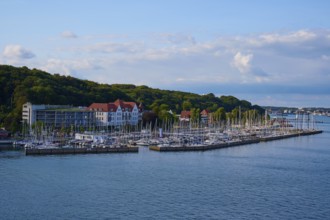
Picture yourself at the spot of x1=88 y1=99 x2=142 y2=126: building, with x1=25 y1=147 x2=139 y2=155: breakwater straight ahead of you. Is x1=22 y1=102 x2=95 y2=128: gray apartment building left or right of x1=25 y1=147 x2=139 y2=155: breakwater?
right

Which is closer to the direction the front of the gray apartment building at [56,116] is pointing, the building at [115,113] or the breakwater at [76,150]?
the breakwater

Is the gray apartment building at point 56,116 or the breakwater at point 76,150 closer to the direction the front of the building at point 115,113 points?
the breakwater

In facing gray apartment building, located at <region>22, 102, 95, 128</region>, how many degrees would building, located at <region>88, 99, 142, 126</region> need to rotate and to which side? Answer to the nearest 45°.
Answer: approximately 45° to its right

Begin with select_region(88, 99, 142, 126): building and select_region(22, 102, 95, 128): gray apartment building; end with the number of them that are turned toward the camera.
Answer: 2

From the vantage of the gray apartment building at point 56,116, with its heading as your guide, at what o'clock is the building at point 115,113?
The building is roughly at 8 o'clock from the gray apartment building.

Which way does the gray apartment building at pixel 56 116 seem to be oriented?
toward the camera

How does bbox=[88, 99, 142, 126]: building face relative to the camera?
toward the camera

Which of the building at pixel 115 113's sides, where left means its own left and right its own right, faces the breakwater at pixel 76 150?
front

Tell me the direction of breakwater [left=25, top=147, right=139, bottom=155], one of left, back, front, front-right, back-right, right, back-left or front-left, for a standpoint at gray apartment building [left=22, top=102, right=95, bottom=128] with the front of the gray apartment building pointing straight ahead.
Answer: front
